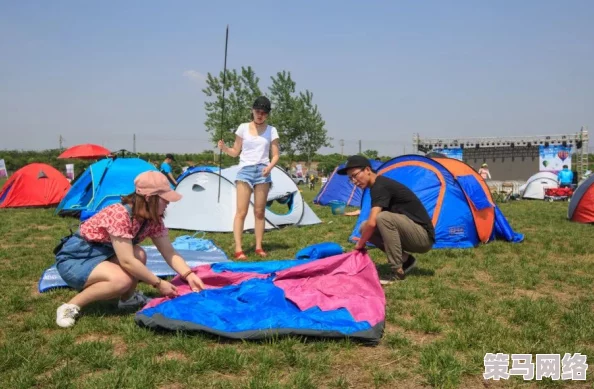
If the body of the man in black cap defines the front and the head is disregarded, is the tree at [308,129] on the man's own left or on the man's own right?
on the man's own right

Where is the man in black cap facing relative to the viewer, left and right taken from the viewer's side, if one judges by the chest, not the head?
facing to the left of the viewer

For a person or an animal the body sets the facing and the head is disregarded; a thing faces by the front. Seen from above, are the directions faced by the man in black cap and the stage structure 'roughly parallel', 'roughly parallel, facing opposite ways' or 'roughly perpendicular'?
roughly perpendicular

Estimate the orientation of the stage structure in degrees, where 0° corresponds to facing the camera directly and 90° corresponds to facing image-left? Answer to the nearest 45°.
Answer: approximately 0°

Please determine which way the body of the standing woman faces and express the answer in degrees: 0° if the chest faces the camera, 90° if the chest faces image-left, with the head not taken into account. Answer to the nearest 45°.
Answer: approximately 0°

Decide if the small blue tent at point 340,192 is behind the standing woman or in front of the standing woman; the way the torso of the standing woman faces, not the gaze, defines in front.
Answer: behind

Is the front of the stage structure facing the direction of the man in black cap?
yes

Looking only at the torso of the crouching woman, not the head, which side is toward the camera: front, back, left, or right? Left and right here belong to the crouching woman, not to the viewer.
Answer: right

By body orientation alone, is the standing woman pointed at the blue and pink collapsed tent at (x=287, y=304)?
yes

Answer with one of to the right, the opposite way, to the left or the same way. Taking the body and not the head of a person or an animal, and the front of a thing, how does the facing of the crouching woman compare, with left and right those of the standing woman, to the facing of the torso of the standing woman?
to the left

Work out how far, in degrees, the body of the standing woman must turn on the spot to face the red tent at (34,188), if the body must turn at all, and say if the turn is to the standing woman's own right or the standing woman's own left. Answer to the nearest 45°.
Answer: approximately 135° to the standing woman's own right

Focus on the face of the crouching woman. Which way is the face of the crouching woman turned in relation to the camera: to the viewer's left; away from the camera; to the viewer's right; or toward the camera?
to the viewer's right

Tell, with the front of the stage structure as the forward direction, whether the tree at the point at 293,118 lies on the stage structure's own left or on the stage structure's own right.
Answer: on the stage structure's own right
